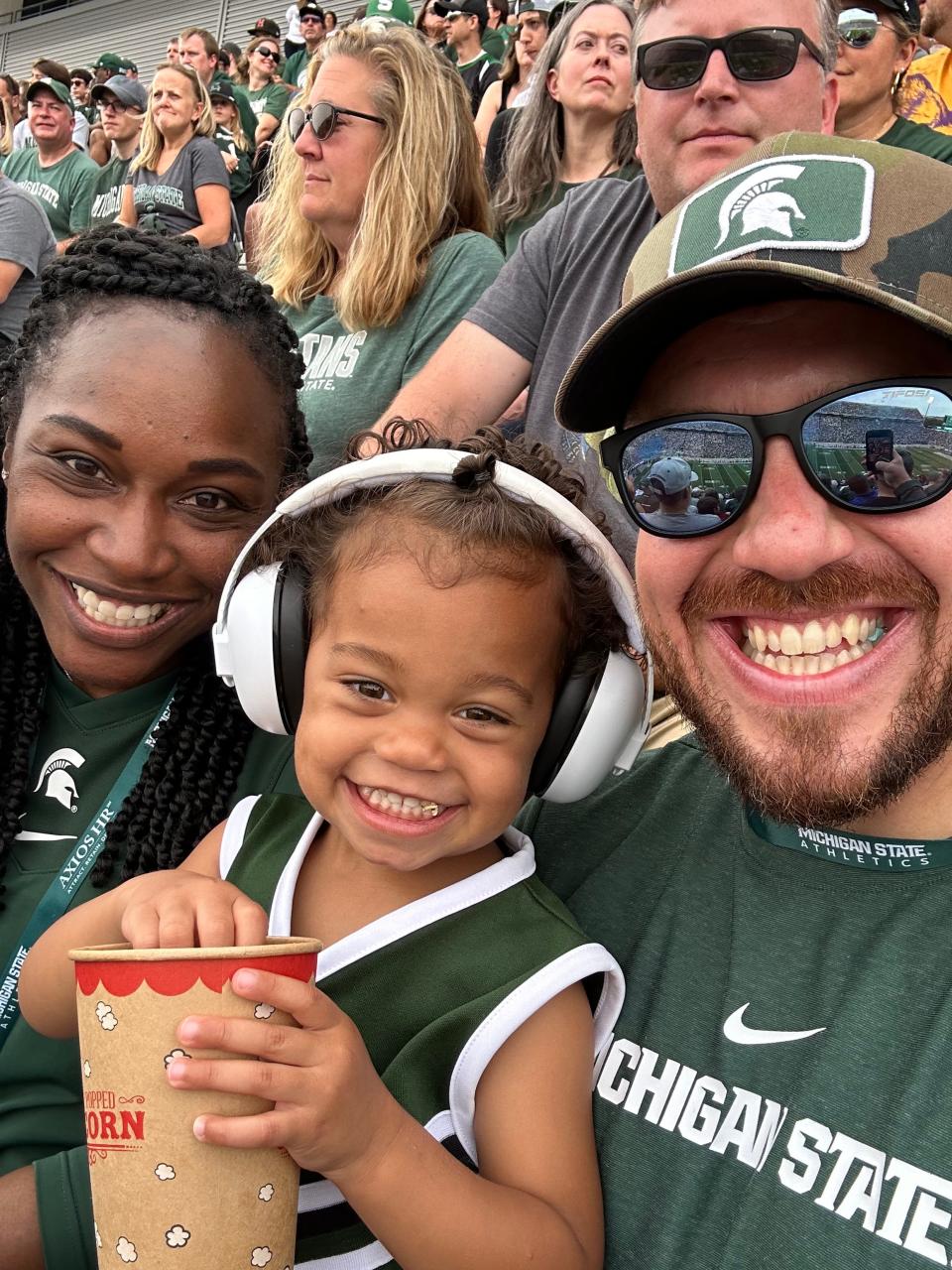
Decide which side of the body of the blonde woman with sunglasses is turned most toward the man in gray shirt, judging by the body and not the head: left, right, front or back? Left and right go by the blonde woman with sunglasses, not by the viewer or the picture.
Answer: left

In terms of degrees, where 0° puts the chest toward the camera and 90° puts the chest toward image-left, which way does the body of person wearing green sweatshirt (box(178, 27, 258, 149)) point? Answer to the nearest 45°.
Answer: approximately 45°

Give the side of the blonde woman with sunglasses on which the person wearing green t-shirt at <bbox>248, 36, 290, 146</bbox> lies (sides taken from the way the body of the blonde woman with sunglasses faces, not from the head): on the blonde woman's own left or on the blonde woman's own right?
on the blonde woman's own right

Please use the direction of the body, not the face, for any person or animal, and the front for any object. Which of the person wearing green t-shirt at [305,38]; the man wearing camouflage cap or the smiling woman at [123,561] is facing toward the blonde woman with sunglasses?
the person wearing green t-shirt

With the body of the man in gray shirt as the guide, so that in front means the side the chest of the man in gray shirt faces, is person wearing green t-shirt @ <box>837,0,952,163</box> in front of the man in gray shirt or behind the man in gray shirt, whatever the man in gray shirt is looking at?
behind

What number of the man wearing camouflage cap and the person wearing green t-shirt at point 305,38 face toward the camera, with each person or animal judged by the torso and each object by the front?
2
